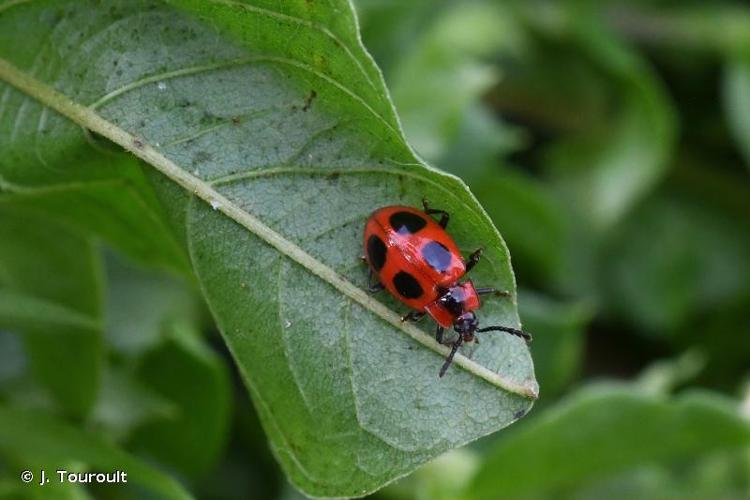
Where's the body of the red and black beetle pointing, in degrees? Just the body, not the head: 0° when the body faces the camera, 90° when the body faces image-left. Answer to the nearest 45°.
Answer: approximately 315°

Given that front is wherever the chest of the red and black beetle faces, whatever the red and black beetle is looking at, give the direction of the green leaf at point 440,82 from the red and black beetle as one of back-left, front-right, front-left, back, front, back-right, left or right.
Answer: back-left

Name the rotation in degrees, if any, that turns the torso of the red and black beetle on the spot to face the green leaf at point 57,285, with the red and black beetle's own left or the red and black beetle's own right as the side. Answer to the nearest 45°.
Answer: approximately 180°

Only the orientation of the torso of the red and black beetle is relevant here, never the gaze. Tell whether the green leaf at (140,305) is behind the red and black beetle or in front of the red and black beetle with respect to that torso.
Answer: behind

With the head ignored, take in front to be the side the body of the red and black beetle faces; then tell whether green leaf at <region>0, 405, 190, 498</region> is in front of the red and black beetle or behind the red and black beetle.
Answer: behind

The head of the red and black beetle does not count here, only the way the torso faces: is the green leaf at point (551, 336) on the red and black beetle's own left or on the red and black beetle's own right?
on the red and black beetle's own left

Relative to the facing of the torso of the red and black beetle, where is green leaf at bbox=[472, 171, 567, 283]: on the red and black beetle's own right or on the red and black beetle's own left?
on the red and black beetle's own left

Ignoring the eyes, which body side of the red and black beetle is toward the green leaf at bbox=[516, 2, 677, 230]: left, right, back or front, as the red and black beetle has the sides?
left
